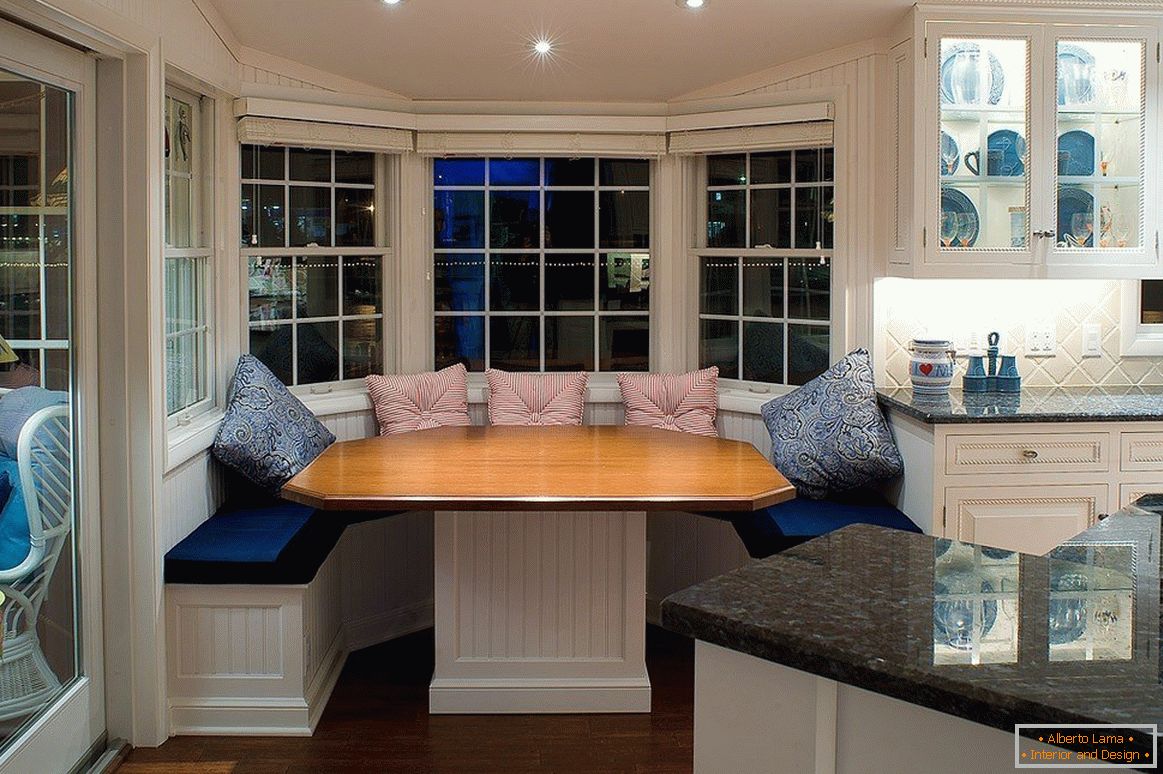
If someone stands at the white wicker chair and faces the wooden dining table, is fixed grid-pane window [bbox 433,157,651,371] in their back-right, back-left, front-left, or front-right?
front-left

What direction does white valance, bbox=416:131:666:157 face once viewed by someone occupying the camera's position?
facing the viewer

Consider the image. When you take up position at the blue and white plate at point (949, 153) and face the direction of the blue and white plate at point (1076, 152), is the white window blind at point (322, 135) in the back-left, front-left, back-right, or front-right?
back-left

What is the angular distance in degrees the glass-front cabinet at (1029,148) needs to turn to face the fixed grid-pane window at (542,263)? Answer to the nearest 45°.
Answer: approximately 90° to its right

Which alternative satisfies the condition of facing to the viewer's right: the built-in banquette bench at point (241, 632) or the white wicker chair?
the built-in banquette bench

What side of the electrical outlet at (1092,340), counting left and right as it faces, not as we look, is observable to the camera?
front

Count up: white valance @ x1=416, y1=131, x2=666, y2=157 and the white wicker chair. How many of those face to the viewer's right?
0

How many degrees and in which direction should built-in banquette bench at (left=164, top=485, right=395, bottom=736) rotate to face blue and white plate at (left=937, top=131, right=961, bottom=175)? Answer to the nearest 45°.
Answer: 0° — it already faces it

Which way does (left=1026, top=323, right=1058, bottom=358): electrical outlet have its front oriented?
toward the camera

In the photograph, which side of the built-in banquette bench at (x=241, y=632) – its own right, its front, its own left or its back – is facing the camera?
right

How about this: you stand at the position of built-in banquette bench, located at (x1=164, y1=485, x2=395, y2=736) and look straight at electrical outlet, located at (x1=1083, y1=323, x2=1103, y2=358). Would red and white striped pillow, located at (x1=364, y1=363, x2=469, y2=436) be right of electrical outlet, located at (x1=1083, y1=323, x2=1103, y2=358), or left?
left

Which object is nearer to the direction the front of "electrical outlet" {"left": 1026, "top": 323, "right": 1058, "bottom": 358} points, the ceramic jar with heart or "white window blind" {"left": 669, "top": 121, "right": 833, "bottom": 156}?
the ceramic jar with heart

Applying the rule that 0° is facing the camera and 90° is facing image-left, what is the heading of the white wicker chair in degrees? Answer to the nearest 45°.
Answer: approximately 90°

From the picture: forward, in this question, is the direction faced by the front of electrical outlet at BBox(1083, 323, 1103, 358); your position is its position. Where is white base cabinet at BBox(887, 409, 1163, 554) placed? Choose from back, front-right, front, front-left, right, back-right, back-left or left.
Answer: front
